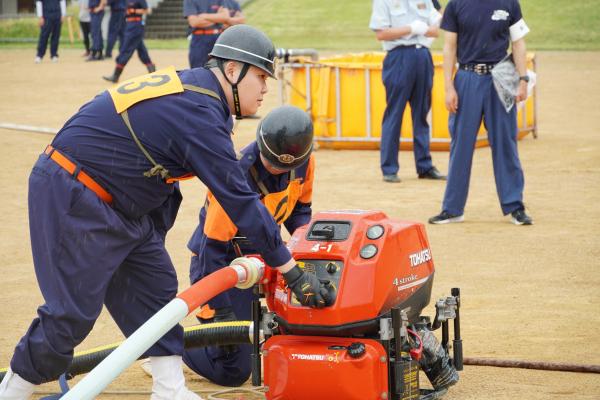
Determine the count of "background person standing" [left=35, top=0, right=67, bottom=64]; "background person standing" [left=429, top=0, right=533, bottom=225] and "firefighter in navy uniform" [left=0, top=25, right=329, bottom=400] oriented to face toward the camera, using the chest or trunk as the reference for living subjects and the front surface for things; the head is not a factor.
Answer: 2

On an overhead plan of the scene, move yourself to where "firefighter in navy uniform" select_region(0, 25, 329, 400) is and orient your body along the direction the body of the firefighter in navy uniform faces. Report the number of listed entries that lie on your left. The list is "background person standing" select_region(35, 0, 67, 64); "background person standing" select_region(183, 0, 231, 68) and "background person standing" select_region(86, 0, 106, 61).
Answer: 3

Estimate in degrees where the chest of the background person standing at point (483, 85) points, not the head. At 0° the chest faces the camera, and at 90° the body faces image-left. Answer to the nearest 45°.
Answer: approximately 0°

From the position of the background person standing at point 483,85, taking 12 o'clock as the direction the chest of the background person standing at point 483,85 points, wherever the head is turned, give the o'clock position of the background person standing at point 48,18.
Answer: the background person standing at point 48,18 is roughly at 5 o'clock from the background person standing at point 483,85.

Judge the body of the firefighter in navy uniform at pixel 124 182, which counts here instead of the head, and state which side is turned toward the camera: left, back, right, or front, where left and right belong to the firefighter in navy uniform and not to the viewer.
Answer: right

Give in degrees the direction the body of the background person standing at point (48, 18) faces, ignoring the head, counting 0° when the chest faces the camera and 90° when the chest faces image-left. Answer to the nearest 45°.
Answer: approximately 0°

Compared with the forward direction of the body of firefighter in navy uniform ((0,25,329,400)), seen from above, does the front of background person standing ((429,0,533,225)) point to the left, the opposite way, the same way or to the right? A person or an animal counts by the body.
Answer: to the right

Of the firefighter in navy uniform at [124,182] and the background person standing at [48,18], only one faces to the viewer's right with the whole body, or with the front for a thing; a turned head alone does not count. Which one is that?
the firefighter in navy uniform

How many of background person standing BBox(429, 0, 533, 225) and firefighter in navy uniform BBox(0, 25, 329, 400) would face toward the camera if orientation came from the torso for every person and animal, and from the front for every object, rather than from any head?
1

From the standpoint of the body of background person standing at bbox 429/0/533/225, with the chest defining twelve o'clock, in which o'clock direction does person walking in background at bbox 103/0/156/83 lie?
person walking in background at bbox 103/0/156/83 is roughly at 5 o'clock from background person standing at bbox 429/0/533/225.

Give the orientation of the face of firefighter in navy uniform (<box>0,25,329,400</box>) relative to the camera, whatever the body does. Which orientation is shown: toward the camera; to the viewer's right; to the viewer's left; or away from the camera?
to the viewer's right
